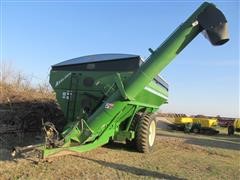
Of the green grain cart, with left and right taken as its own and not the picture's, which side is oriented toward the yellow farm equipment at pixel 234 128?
back

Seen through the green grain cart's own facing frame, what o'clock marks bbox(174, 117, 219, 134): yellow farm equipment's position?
The yellow farm equipment is roughly at 5 o'clock from the green grain cart.

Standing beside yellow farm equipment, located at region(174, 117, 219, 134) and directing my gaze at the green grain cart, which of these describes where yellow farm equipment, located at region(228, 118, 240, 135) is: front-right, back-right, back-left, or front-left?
back-left

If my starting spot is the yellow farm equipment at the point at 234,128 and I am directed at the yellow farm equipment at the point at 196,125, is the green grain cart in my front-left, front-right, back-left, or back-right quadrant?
front-left
